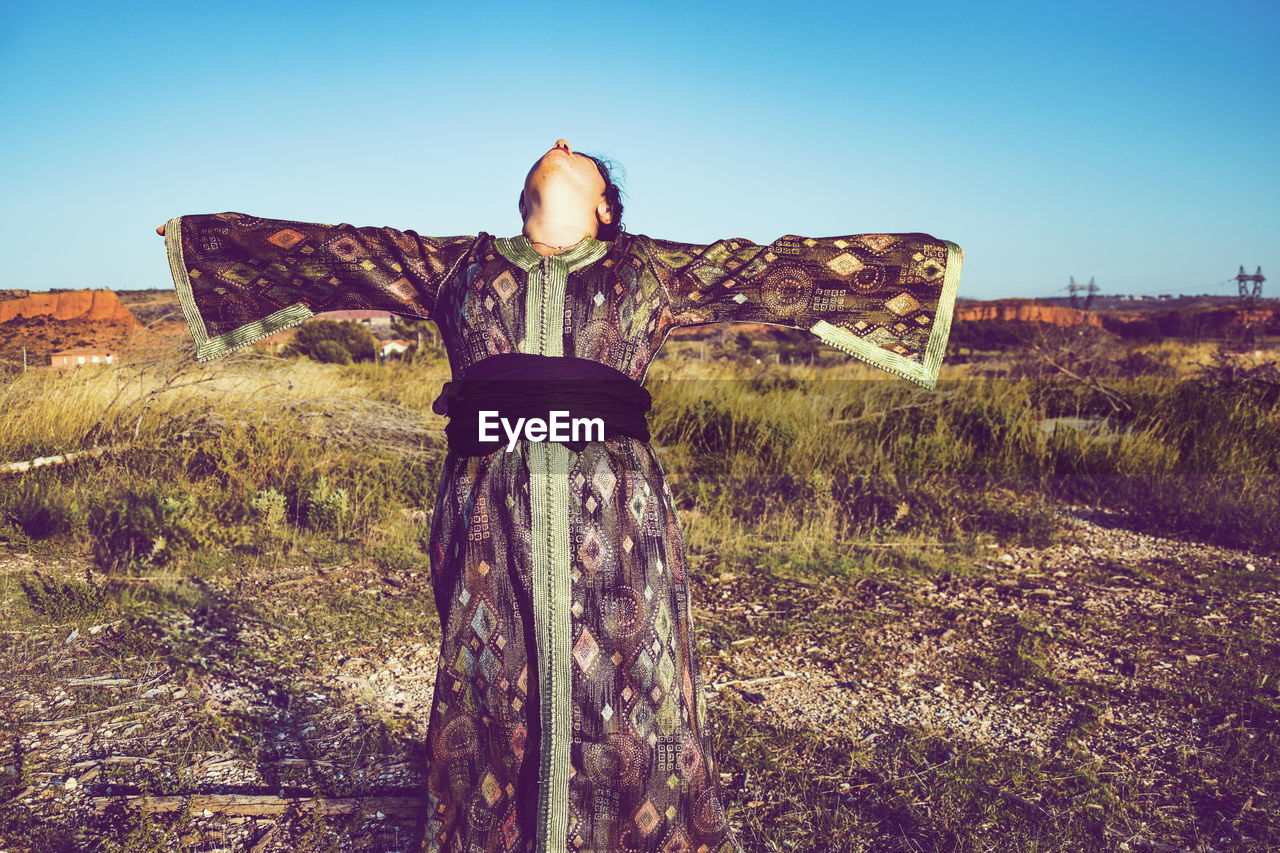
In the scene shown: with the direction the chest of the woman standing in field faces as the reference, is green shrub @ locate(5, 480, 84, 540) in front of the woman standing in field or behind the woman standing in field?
behind

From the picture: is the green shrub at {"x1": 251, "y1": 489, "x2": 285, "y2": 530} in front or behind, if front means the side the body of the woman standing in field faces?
behind

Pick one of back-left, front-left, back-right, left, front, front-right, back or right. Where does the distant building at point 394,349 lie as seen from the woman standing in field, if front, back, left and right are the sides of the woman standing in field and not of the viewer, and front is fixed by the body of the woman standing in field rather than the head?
back

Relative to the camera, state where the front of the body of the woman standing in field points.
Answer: toward the camera

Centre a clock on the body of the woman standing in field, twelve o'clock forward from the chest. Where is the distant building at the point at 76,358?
The distant building is roughly at 5 o'clock from the woman standing in field.

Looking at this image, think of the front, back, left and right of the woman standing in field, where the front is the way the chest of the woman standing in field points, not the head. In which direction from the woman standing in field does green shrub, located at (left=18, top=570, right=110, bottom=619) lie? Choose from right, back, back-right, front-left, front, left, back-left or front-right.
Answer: back-right
